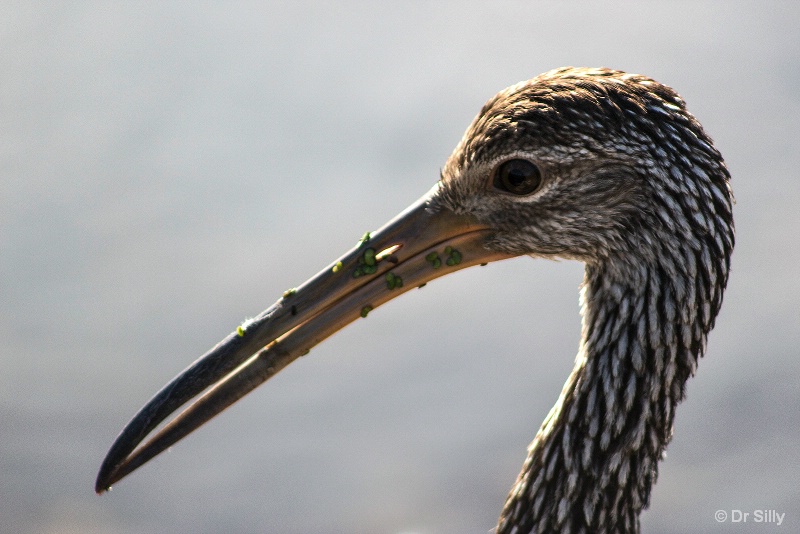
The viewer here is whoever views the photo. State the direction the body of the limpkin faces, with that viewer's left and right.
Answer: facing to the left of the viewer
